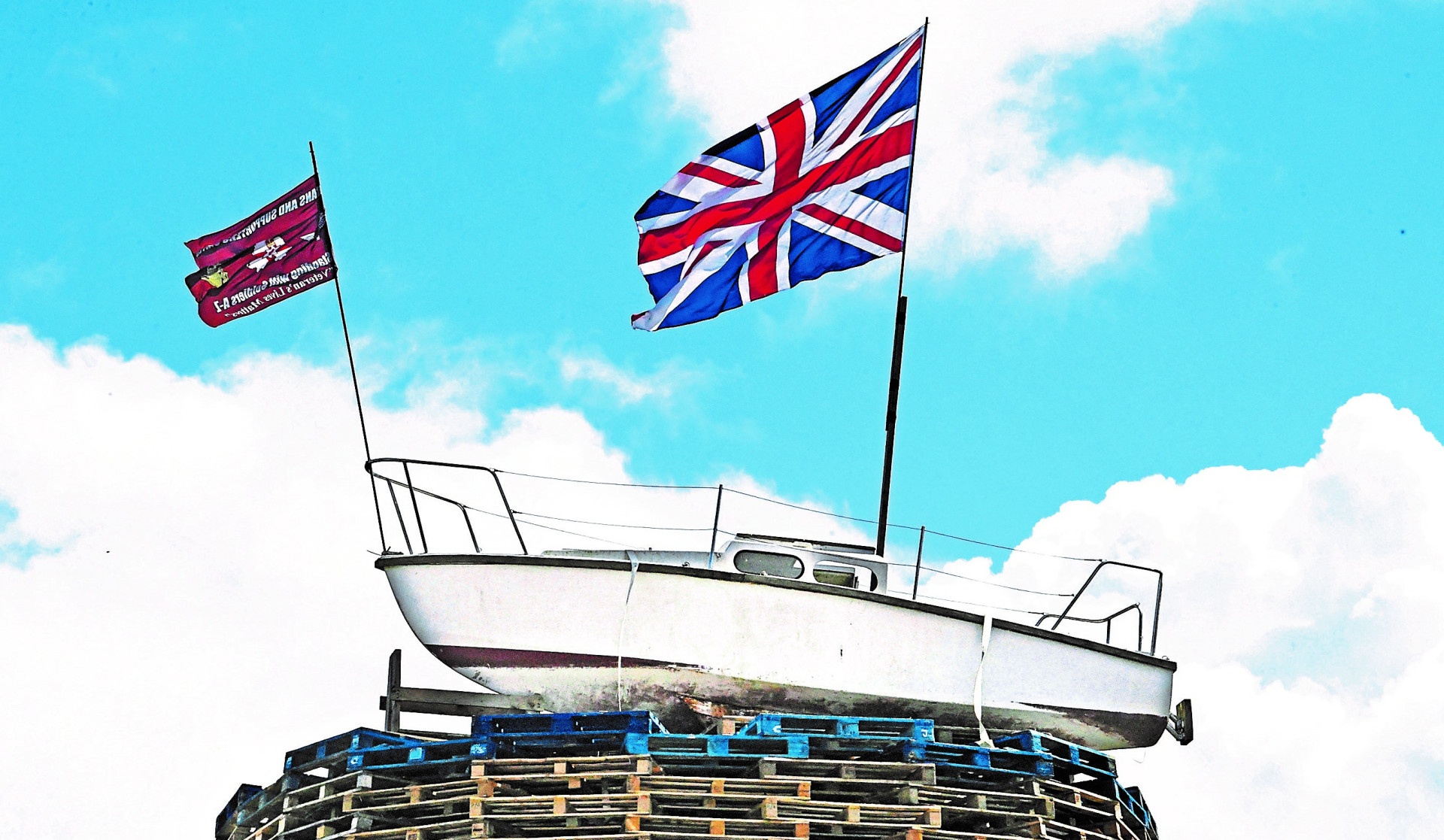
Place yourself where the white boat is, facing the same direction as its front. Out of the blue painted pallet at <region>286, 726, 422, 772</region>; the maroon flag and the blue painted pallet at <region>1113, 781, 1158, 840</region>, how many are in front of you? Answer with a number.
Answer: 2

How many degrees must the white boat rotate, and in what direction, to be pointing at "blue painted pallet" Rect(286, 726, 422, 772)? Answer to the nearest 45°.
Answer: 0° — it already faces it

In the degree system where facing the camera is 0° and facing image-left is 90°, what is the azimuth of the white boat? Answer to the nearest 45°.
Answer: approximately 90°

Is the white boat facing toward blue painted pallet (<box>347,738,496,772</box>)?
yes
